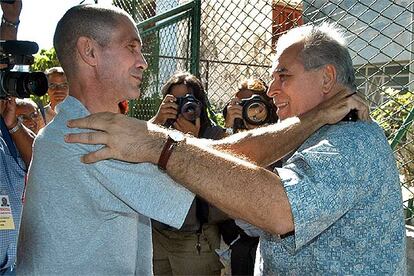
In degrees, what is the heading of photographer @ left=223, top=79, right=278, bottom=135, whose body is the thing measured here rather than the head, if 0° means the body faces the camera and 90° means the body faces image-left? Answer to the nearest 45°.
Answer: approximately 0°

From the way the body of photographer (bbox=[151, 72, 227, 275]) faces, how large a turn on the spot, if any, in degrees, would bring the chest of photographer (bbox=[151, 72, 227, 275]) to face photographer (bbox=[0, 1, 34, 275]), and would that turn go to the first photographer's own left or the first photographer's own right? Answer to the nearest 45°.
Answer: approximately 45° to the first photographer's own right

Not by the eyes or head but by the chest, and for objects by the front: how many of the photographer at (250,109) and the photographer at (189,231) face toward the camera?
2

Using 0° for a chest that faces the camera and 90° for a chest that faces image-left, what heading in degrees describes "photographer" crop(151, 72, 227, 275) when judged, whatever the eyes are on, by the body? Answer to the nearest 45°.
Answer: approximately 0°
